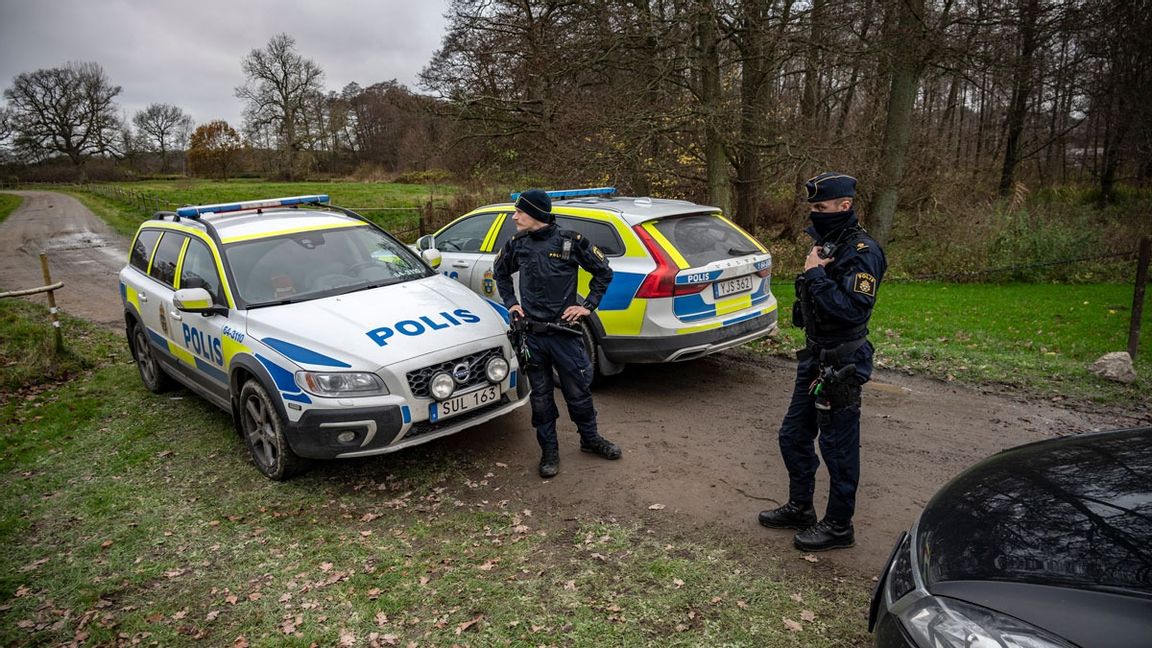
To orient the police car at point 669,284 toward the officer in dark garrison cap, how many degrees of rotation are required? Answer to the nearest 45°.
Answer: approximately 135° to its left

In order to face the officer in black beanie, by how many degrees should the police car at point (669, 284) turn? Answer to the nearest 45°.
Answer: approximately 90° to its left

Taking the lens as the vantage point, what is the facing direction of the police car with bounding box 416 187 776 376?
facing away from the viewer and to the left of the viewer

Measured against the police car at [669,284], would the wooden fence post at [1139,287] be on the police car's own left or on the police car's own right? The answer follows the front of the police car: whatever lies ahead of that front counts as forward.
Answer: on the police car's own right

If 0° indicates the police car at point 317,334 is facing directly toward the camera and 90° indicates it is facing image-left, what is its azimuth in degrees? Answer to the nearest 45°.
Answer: approximately 315°

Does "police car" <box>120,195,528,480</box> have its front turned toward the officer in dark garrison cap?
yes

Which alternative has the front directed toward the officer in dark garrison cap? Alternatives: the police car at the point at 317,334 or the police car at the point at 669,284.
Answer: the police car at the point at 317,334

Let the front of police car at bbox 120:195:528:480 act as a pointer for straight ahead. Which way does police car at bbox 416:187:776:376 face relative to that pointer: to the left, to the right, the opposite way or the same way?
the opposite way

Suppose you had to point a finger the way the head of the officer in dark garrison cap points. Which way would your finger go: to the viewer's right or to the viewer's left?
to the viewer's left

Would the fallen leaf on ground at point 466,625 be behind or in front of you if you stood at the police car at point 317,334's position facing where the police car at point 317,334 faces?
in front

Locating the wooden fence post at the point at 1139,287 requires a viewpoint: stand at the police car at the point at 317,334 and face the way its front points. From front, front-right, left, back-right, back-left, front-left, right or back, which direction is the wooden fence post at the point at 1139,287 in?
front-left

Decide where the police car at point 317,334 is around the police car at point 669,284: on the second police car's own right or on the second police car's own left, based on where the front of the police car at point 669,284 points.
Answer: on the second police car's own left
